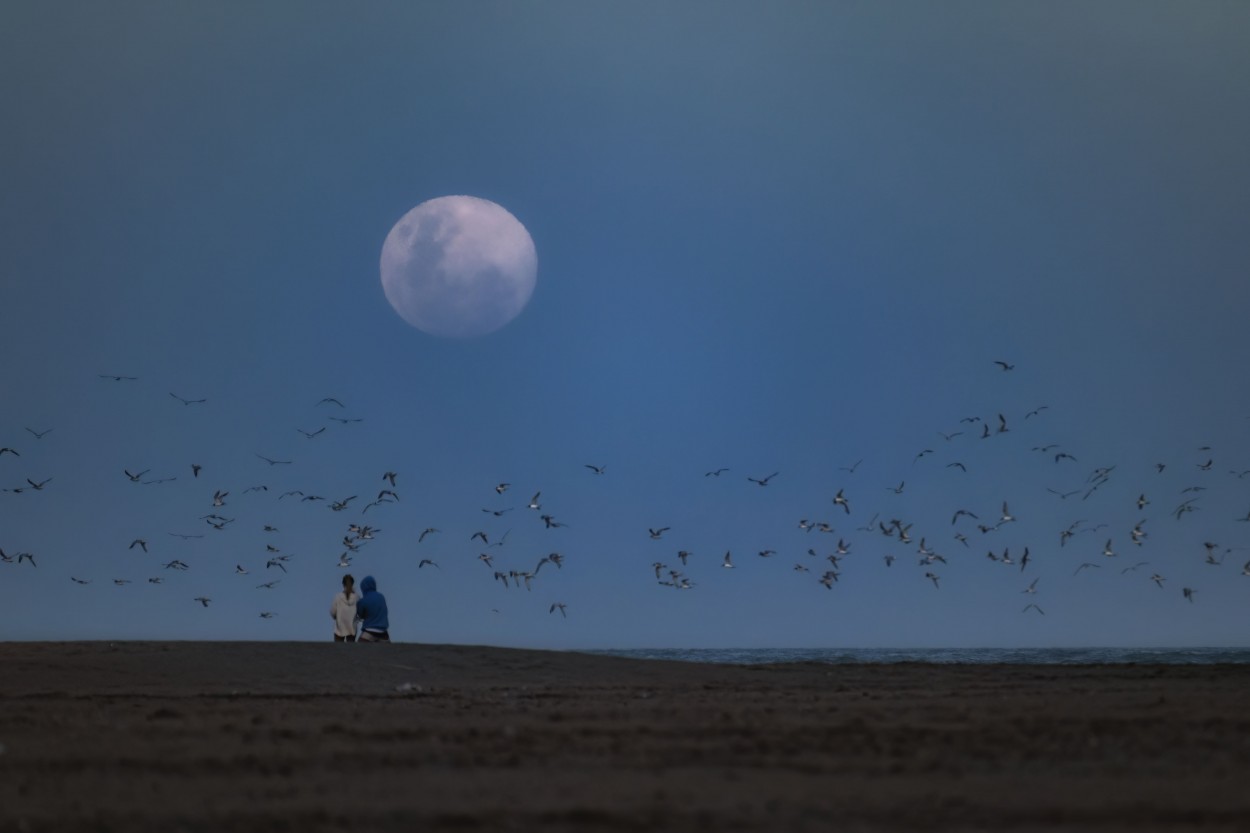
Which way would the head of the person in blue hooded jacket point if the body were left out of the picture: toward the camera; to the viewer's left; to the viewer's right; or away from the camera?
away from the camera

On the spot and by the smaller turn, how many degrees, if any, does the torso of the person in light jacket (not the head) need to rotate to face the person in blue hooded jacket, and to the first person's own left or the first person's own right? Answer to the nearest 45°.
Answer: approximately 135° to the first person's own right

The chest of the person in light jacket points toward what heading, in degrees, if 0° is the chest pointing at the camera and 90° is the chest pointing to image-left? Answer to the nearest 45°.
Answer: approximately 180°
